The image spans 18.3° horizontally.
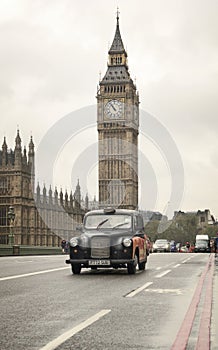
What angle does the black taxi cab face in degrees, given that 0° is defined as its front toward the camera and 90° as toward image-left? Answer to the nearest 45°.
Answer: approximately 0°
